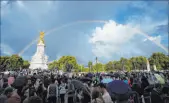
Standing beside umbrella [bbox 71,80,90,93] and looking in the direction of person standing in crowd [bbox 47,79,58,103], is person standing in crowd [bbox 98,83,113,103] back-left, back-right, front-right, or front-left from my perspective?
back-left

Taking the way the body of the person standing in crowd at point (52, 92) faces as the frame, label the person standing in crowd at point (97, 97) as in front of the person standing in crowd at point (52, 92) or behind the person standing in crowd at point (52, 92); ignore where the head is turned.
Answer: behind

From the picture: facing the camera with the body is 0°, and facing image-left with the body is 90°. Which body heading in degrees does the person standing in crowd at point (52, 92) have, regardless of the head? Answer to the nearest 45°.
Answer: approximately 180°

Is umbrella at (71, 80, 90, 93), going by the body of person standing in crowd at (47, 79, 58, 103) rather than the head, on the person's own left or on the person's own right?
on the person's own right

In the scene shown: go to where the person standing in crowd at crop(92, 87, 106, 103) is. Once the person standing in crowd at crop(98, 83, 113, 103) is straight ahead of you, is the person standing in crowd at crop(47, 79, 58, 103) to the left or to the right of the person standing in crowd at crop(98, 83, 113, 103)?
left
